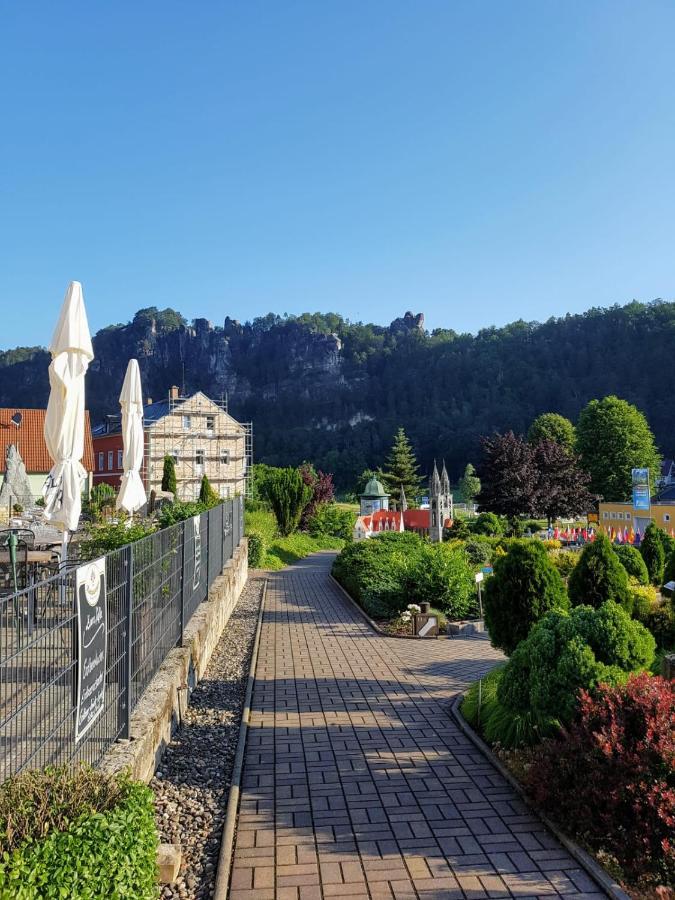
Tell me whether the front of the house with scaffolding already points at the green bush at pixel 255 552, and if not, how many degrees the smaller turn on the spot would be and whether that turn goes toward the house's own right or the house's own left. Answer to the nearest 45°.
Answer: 0° — it already faces it

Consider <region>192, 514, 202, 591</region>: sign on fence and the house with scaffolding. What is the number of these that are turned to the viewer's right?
1

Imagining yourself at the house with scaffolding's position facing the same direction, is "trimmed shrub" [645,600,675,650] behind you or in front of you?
in front

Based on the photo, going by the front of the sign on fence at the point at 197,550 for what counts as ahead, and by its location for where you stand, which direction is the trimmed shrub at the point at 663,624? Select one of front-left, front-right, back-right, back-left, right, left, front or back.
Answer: front

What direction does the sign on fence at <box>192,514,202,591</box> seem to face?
to the viewer's right

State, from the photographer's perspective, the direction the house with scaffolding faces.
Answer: facing the viewer

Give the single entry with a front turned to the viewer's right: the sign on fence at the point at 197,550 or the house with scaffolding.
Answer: the sign on fence

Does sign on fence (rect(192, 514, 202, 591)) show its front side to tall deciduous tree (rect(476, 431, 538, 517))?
no

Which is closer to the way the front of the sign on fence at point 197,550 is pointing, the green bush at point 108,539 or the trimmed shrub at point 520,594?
the trimmed shrub

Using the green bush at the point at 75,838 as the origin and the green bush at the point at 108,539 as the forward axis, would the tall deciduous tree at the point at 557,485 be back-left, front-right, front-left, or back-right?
front-right

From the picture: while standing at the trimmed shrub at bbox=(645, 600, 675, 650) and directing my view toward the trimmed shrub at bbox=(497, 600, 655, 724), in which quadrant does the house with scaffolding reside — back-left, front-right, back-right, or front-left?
back-right

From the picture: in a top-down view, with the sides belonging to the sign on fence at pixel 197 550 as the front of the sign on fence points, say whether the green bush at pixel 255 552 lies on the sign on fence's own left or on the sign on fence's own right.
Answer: on the sign on fence's own left

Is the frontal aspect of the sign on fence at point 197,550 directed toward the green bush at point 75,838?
no

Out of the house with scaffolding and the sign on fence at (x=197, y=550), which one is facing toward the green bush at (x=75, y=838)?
the house with scaffolding

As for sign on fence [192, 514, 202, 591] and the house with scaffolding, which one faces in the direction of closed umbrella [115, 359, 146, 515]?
the house with scaffolding

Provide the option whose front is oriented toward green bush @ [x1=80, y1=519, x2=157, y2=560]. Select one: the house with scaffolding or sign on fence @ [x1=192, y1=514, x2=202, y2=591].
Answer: the house with scaffolding

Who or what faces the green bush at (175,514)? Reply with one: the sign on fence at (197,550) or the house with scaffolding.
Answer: the house with scaffolding

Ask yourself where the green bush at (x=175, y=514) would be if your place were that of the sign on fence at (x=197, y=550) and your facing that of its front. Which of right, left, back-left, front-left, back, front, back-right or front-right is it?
left

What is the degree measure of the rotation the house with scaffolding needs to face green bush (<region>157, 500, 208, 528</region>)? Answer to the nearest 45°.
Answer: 0° — it already faces it

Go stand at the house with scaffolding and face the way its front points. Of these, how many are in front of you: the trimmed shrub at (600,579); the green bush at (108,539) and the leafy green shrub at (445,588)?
3

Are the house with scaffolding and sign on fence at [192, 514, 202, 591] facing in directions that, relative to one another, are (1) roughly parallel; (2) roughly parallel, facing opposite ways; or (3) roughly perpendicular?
roughly perpendicular
